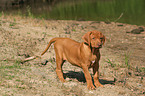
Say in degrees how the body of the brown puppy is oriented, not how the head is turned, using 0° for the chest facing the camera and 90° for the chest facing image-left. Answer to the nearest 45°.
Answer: approximately 315°
